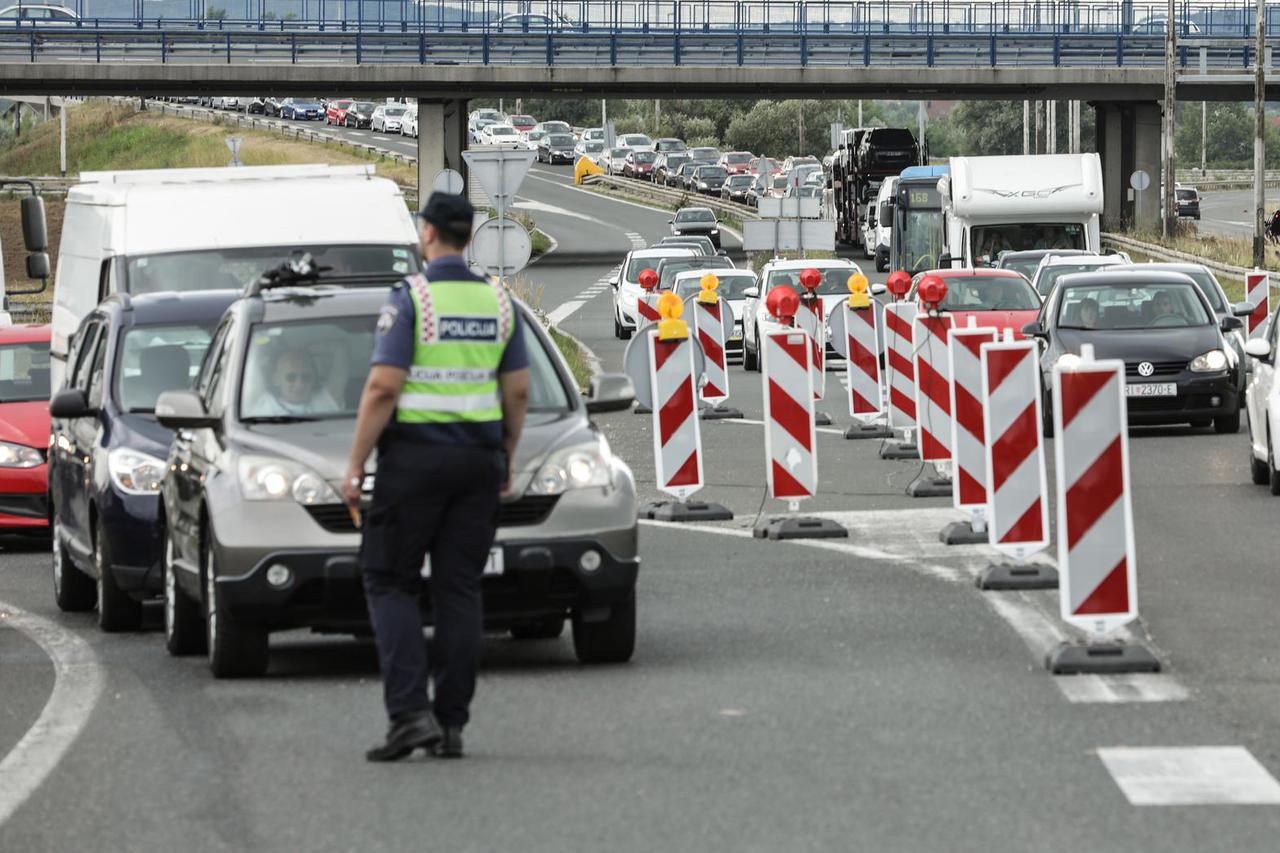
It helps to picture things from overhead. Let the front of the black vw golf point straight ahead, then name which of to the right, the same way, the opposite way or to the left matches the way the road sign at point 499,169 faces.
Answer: the opposite way

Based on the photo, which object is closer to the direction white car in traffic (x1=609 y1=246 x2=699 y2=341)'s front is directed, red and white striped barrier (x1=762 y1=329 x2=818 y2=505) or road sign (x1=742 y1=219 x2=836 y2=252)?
the red and white striped barrier

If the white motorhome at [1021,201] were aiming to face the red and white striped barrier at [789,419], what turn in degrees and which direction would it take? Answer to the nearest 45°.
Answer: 0° — it already faces it

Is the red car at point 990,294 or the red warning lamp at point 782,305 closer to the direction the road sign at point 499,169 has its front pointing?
the red car

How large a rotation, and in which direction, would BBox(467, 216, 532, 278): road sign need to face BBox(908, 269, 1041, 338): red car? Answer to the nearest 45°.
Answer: approximately 45° to its right

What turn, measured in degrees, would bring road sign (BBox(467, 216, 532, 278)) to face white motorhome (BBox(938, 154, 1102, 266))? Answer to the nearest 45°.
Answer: approximately 45° to its right

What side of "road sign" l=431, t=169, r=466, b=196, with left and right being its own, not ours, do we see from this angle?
back

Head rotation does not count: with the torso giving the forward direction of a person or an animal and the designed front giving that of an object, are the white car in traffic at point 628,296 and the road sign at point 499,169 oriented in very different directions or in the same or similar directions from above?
very different directions

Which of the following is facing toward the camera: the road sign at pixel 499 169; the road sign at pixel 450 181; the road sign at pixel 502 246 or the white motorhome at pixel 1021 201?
the white motorhome

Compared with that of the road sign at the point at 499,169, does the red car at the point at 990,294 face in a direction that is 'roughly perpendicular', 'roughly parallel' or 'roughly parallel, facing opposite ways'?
roughly parallel, facing opposite ways

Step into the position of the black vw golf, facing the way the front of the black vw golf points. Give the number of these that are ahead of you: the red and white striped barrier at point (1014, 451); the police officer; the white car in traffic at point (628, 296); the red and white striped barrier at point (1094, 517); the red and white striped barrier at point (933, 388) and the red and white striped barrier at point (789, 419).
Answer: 5

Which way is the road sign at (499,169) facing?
away from the camera

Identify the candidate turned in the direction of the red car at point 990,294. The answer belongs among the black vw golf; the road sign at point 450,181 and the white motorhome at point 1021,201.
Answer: the white motorhome

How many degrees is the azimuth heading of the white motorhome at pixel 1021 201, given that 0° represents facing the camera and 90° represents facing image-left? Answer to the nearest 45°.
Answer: approximately 0°

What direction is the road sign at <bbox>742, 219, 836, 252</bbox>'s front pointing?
away from the camera

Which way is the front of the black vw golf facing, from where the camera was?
facing the viewer

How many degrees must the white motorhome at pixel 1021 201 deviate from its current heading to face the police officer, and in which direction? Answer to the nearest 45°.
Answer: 0° — it already faces them
